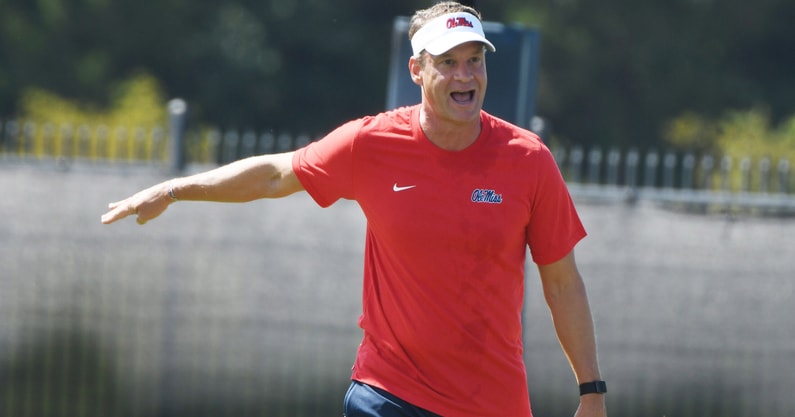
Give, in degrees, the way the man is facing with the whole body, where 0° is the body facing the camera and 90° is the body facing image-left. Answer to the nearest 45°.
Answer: approximately 0°

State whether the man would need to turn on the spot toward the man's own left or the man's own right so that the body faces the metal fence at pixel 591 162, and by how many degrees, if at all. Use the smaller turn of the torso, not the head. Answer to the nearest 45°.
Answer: approximately 180°

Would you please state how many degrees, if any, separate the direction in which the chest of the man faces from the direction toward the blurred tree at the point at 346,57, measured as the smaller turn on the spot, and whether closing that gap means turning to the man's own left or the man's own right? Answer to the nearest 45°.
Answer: approximately 180°

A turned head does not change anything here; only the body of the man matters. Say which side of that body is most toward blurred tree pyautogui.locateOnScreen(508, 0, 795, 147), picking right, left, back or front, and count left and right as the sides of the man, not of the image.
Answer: back
